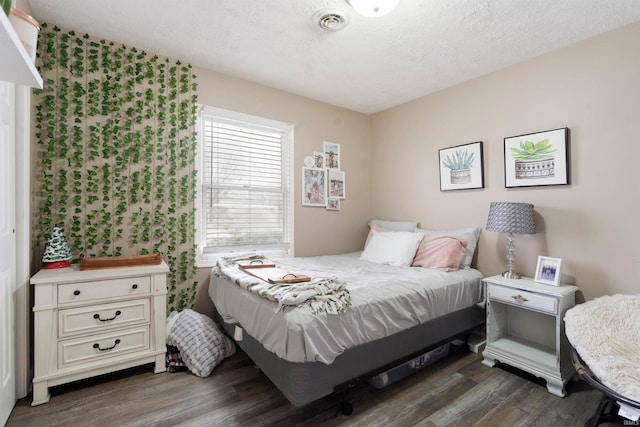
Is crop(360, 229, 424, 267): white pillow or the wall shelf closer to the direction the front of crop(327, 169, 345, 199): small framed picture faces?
the white pillow

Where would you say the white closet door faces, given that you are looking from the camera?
facing to the right of the viewer

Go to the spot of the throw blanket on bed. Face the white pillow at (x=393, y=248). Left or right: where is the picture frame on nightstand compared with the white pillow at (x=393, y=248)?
right

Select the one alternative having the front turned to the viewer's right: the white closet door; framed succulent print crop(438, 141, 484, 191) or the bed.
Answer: the white closet door

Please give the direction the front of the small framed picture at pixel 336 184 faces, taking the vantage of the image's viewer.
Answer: facing the viewer and to the right of the viewer

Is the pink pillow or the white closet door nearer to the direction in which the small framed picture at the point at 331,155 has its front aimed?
the pink pillow

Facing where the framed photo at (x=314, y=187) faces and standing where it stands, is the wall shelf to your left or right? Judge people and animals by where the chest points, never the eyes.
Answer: on your right

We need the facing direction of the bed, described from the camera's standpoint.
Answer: facing the viewer and to the left of the viewer

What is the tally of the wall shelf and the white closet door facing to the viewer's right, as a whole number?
2

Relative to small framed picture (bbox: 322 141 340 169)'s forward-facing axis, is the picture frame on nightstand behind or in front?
in front

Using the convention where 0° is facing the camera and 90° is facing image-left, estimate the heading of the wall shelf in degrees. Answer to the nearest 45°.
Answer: approximately 270°
